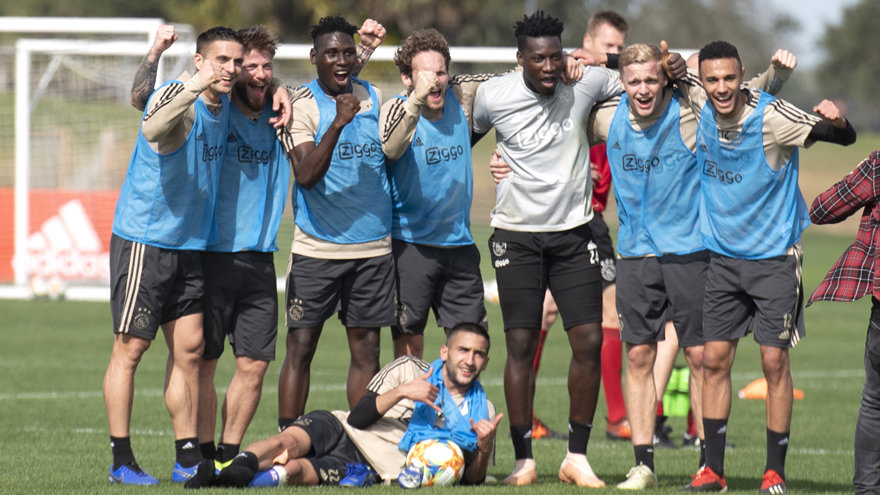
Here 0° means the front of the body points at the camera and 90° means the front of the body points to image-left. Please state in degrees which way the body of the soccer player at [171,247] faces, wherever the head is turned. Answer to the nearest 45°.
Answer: approximately 315°

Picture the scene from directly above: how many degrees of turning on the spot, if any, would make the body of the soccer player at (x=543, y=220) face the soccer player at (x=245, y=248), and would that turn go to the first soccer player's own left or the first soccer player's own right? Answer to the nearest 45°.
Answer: approximately 90° to the first soccer player's own right

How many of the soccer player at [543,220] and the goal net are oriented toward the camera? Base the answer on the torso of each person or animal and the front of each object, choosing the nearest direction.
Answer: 2

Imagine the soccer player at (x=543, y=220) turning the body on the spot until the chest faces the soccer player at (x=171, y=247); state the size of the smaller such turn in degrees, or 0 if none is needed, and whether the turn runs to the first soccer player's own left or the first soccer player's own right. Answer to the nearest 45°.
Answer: approximately 90° to the first soccer player's own right

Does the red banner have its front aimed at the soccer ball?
yes

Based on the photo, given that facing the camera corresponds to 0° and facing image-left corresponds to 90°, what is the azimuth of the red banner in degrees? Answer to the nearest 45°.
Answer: approximately 0°
